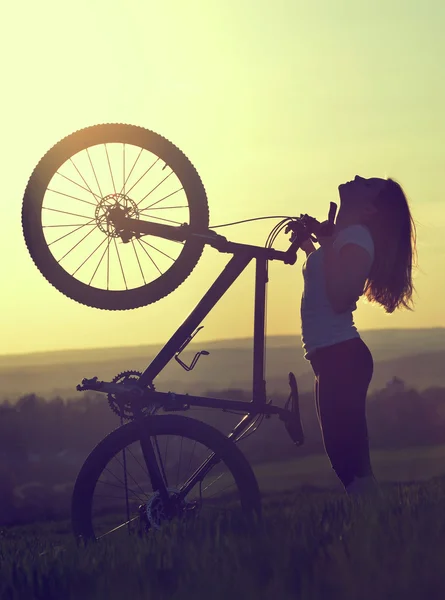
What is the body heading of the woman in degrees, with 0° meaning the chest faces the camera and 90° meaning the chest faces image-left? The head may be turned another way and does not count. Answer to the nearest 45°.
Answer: approximately 90°

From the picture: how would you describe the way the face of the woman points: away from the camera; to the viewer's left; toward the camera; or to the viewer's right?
to the viewer's left
